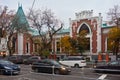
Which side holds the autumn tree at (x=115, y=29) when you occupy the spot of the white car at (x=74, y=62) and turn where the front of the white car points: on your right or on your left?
on your right

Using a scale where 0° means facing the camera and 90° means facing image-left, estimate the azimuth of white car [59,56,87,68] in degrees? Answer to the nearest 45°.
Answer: approximately 135°
